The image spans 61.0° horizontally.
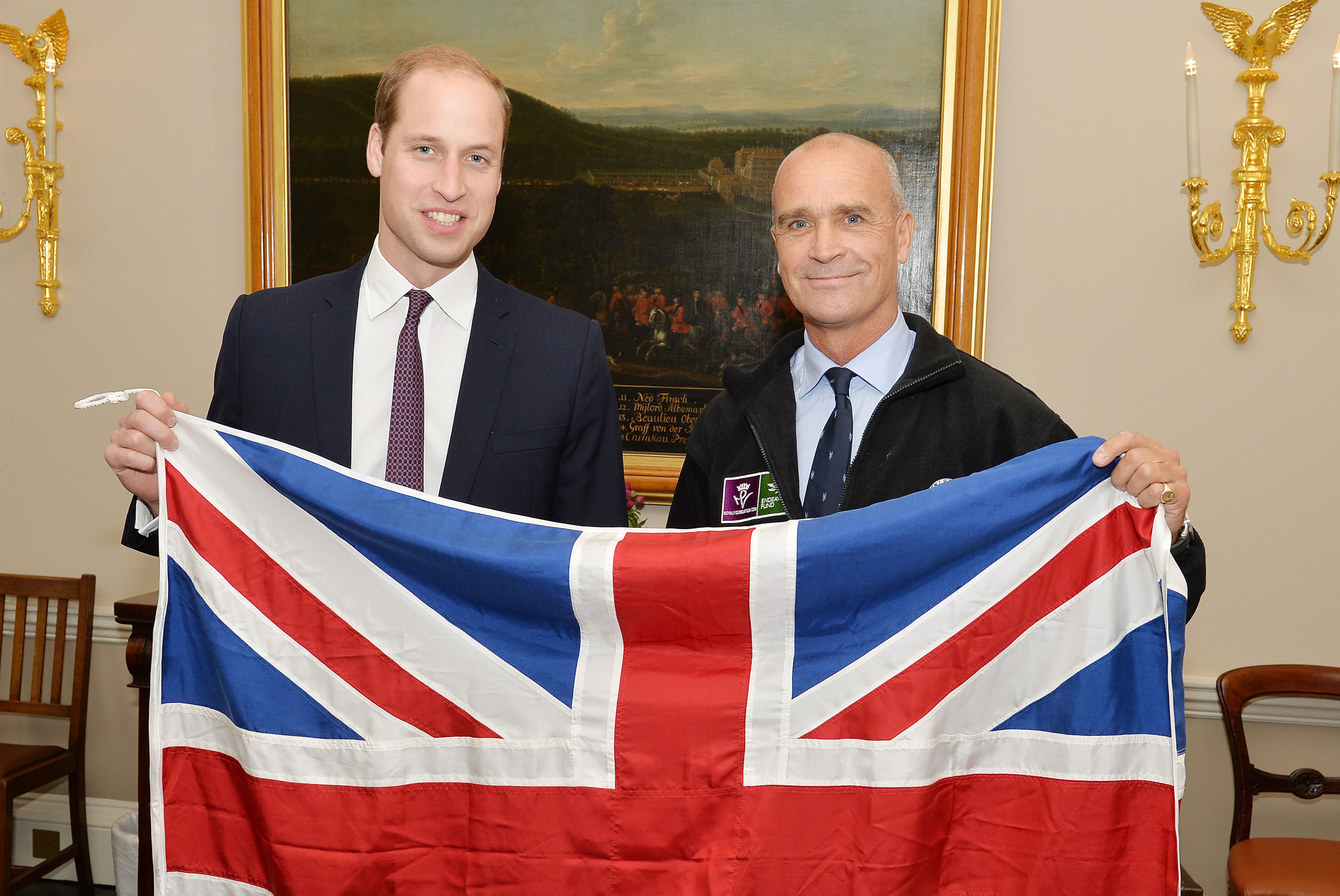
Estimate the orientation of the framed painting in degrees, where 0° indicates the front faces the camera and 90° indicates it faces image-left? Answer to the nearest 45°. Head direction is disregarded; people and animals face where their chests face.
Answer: approximately 0°

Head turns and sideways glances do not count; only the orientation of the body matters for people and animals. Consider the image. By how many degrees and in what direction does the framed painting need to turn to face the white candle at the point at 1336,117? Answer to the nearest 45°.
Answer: approximately 90° to its left

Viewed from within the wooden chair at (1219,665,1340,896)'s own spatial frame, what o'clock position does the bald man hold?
The bald man is roughly at 1 o'clock from the wooden chair.

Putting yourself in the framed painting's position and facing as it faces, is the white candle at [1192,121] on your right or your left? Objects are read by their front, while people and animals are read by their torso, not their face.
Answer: on your left

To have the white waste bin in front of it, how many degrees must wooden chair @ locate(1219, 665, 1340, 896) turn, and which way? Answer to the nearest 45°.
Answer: approximately 45° to its right

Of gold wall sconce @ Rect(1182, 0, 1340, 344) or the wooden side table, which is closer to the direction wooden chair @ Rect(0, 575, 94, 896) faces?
the wooden side table

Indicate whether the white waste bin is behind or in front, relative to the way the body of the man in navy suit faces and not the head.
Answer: behind
